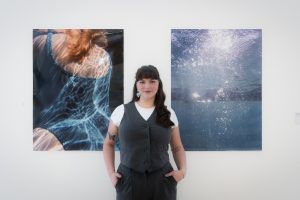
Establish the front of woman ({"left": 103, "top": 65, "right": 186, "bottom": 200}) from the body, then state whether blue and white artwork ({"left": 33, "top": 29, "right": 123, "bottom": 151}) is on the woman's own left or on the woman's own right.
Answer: on the woman's own right

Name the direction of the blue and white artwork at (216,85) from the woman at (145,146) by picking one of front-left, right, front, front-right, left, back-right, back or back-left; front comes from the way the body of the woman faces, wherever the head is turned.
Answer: back-left

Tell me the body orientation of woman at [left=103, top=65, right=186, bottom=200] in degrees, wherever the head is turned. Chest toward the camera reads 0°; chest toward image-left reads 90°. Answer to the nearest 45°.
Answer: approximately 0°
